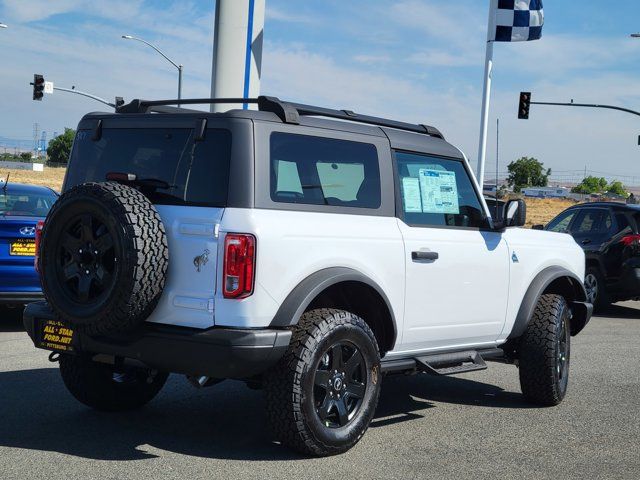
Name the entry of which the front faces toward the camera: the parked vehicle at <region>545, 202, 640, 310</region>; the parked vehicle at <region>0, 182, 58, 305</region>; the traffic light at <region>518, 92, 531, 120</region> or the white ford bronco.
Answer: the traffic light

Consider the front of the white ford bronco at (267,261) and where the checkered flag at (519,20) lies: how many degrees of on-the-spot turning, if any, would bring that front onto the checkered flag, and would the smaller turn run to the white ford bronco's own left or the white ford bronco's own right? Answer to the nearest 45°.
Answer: approximately 45° to the white ford bronco's own left

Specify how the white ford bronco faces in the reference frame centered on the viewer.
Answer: facing away from the viewer and to the right of the viewer

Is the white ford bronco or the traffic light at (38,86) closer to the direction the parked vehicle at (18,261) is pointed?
the traffic light

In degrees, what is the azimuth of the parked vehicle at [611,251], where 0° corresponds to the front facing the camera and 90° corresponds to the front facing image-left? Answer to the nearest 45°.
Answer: approximately 135°

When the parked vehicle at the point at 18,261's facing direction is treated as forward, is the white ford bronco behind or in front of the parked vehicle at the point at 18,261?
behind

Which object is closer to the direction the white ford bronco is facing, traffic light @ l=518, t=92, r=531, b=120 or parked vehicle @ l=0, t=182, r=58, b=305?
the traffic light

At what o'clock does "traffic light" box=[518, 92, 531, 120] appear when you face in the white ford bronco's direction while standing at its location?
The traffic light is roughly at 11 o'clock from the white ford bronco.

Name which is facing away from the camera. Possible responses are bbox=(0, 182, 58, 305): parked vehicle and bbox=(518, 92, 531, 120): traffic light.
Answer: the parked vehicle

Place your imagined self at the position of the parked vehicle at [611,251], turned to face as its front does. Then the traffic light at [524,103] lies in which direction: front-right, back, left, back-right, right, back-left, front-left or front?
front-right

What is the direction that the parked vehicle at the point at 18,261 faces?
away from the camera
